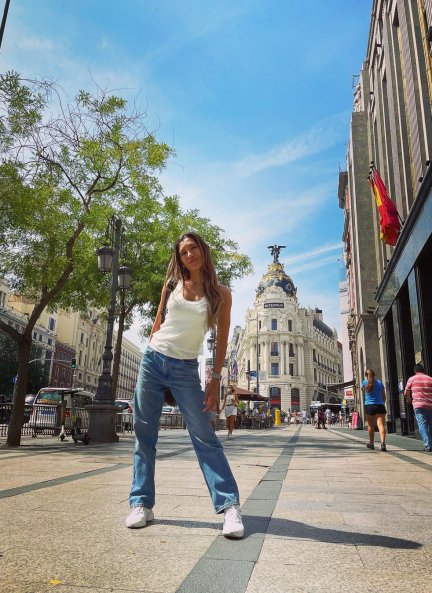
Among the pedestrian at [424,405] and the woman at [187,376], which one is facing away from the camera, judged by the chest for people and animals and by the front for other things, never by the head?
the pedestrian

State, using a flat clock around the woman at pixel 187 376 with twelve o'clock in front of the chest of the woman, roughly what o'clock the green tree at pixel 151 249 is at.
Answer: The green tree is roughly at 6 o'clock from the woman.

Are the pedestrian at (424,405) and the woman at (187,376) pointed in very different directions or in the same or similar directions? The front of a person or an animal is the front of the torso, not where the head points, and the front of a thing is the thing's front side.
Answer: very different directions

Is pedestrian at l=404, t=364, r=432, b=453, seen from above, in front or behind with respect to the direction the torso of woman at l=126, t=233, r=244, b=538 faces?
behind

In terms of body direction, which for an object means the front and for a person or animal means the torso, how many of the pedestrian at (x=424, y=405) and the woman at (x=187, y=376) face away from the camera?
1

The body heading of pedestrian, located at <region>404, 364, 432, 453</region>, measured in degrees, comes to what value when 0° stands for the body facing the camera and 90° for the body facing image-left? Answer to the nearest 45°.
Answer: approximately 180°

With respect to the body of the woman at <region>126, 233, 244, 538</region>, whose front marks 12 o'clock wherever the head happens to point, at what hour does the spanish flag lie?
The spanish flag is roughly at 7 o'clock from the woman.
